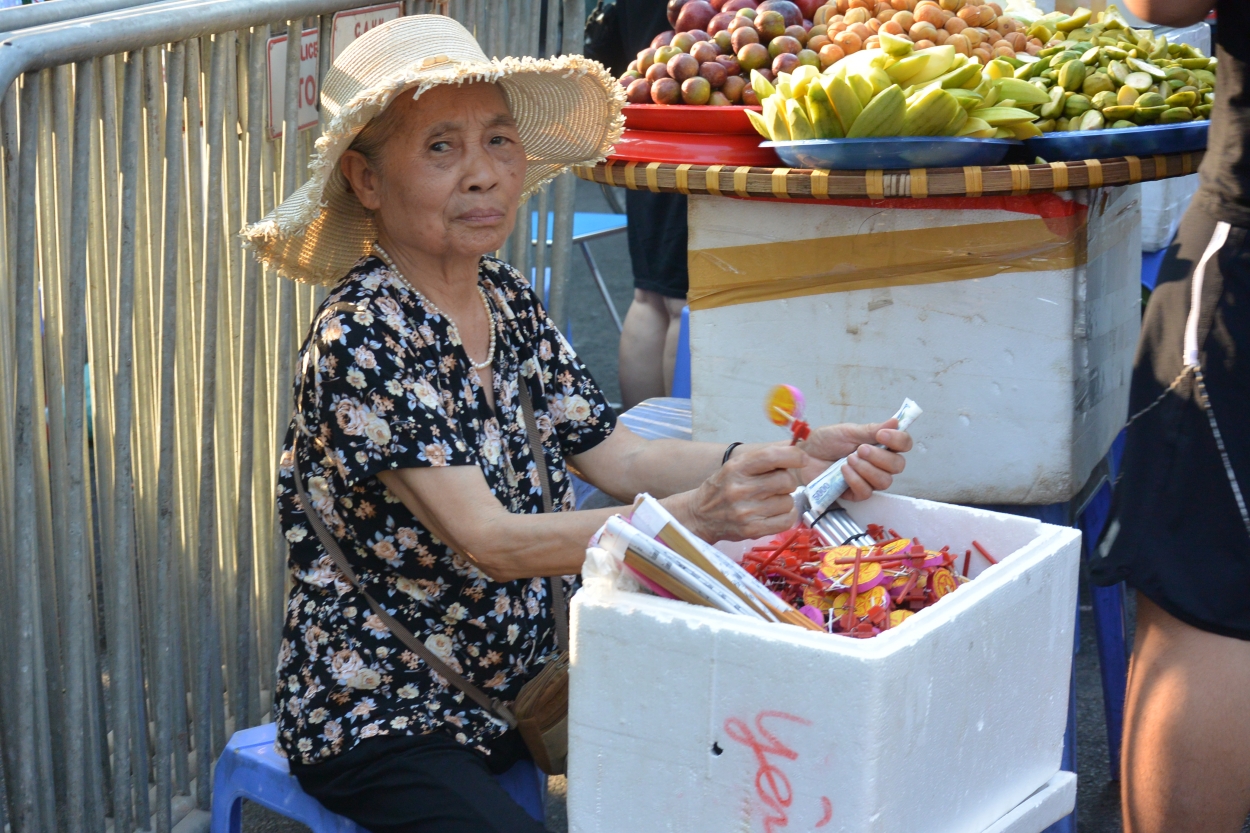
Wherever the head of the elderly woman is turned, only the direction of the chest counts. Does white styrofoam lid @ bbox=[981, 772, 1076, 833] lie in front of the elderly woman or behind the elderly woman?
in front

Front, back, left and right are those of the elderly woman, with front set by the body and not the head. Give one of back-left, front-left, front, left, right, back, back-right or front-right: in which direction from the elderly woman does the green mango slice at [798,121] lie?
left

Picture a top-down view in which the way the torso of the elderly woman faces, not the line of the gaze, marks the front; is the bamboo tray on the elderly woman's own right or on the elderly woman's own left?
on the elderly woman's own left

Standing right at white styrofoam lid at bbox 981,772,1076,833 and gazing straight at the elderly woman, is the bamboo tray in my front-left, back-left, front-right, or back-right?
front-right

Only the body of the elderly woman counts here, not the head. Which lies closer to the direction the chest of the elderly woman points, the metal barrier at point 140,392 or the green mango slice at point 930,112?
the green mango slice

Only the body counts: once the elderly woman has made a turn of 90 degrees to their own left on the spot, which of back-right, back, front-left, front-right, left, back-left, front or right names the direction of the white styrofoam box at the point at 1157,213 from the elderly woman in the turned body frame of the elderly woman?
front

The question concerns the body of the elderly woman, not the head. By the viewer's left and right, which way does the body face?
facing the viewer and to the right of the viewer

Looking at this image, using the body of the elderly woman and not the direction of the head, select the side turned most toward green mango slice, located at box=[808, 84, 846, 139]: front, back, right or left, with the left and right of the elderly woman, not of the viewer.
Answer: left

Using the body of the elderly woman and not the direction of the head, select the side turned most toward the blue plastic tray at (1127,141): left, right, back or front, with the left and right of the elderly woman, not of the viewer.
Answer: left

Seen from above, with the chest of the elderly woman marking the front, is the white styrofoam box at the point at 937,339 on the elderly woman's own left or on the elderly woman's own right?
on the elderly woman's own left

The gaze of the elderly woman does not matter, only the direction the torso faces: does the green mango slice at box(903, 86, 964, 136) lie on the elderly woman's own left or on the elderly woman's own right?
on the elderly woman's own left

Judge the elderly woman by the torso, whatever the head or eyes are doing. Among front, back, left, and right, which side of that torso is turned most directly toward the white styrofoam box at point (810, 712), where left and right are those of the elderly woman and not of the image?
front

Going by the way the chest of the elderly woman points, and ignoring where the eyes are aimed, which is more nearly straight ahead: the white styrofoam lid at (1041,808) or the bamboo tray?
the white styrofoam lid

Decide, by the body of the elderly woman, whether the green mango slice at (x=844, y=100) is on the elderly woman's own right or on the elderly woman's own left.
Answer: on the elderly woman's own left
